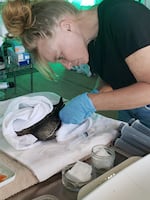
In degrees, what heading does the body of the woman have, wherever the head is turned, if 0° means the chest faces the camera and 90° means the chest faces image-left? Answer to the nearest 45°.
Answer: approximately 90°

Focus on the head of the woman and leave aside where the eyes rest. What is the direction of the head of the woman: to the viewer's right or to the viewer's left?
to the viewer's left
